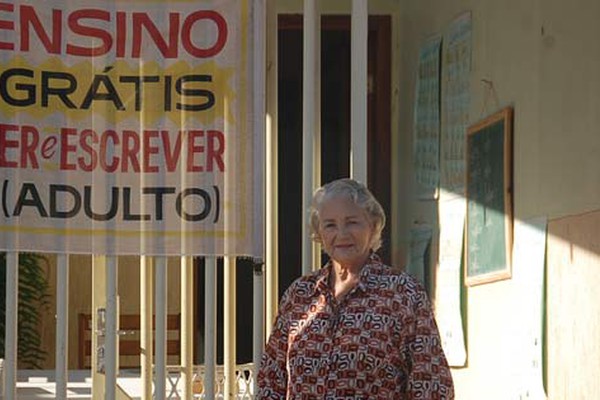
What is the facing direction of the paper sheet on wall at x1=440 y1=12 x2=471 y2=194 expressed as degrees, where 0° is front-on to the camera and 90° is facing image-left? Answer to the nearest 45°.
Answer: approximately 45°

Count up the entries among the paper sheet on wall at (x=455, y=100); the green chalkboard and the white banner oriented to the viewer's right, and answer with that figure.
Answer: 0

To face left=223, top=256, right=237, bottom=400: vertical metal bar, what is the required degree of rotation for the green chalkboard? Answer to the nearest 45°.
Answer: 0° — it already faces it

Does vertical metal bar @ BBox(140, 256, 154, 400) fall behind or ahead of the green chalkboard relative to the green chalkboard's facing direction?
ahead

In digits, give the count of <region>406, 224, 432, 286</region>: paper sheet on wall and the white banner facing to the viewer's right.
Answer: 0

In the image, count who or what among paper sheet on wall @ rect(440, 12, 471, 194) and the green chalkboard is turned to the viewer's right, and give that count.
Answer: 0

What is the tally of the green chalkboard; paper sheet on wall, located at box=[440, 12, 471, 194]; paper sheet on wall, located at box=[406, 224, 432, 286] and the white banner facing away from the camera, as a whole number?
0

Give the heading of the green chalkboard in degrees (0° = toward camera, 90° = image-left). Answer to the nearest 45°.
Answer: approximately 45°

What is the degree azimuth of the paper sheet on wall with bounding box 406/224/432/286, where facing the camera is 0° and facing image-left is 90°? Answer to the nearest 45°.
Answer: approximately 45°

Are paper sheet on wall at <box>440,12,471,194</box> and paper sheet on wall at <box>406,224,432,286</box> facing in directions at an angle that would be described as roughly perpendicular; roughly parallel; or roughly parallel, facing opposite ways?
roughly parallel

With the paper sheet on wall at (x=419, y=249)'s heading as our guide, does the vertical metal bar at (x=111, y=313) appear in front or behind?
in front

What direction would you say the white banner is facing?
toward the camera

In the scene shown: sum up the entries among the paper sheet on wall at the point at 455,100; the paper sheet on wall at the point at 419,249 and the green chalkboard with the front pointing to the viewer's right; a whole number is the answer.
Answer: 0
